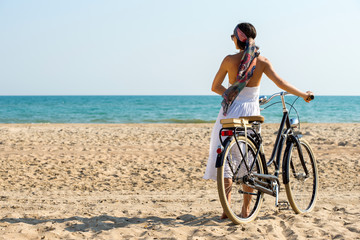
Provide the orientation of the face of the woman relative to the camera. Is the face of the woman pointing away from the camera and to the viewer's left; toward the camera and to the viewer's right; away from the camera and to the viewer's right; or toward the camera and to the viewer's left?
away from the camera and to the viewer's left

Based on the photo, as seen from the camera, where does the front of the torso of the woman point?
away from the camera

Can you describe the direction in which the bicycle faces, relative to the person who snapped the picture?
facing away from the viewer and to the right of the viewer
